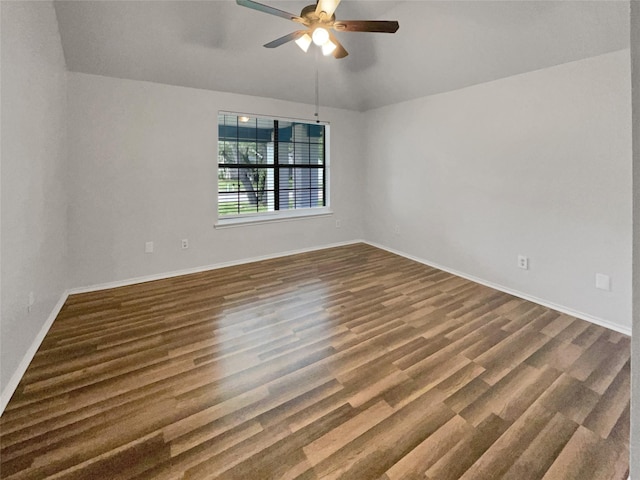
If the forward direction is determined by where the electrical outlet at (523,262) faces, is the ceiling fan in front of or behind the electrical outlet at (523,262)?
in front

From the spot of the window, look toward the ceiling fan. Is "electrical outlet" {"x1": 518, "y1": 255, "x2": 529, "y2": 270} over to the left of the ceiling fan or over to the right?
left

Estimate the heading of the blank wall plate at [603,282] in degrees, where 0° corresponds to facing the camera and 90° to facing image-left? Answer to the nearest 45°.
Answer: approximately 45°

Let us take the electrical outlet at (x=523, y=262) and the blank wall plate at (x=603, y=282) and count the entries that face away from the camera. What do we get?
0

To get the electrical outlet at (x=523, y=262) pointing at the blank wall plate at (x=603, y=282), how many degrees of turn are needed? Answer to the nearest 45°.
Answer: approximately 90° to its left

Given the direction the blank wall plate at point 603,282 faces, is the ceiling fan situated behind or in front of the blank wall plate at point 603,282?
in front

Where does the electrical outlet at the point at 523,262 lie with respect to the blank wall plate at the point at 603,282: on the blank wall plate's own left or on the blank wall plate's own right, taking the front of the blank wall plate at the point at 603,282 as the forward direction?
on the blank wall plate's own right

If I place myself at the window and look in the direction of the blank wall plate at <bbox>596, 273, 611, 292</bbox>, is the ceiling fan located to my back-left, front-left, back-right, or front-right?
front-right

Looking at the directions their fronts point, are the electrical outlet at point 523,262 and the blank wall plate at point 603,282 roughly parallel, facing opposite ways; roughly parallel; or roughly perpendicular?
roughly parallel
